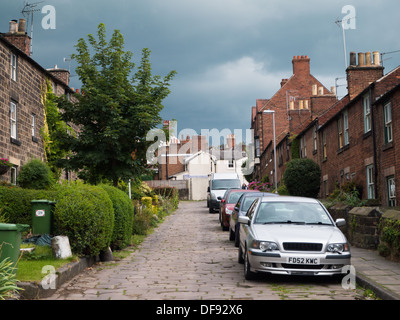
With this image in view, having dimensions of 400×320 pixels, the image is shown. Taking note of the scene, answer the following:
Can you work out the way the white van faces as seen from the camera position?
facing the viewer

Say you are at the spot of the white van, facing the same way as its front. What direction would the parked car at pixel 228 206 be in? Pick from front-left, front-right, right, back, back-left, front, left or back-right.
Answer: front

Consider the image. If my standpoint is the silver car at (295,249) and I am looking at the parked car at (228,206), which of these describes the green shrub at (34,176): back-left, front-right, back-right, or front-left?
front-left

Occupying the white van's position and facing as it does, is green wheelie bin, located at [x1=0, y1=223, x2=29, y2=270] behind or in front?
in front

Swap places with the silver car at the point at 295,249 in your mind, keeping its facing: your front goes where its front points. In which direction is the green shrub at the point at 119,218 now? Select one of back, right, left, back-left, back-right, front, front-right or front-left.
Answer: back-right

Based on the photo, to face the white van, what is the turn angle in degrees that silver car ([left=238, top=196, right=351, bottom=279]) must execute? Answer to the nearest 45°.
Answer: approximately 180°

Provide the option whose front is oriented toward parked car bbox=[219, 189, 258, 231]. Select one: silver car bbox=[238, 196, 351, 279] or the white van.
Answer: the white van

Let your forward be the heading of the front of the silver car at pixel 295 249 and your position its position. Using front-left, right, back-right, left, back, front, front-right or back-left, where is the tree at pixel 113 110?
back-right

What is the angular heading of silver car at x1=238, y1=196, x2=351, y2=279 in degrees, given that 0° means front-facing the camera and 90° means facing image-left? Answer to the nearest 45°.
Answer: approximately 0°

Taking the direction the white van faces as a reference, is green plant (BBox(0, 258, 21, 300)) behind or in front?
in front

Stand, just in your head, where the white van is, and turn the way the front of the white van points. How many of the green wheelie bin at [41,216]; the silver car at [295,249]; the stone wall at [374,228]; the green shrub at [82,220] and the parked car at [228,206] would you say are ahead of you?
5

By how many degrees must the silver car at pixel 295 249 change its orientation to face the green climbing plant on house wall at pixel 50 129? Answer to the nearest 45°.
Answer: approximately 135° to its right

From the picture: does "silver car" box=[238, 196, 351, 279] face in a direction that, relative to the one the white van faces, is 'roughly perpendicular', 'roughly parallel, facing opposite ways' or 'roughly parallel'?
roughly parallel

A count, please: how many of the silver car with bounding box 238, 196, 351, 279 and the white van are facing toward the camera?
2

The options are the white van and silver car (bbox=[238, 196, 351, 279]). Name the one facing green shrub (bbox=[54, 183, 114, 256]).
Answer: the white van

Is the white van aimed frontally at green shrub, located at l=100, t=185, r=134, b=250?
yes

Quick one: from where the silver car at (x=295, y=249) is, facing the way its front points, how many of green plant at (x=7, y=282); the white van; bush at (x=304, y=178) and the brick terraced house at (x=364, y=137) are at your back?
3

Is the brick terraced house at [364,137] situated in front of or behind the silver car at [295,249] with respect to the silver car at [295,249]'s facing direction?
behind

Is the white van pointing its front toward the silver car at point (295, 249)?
yes
